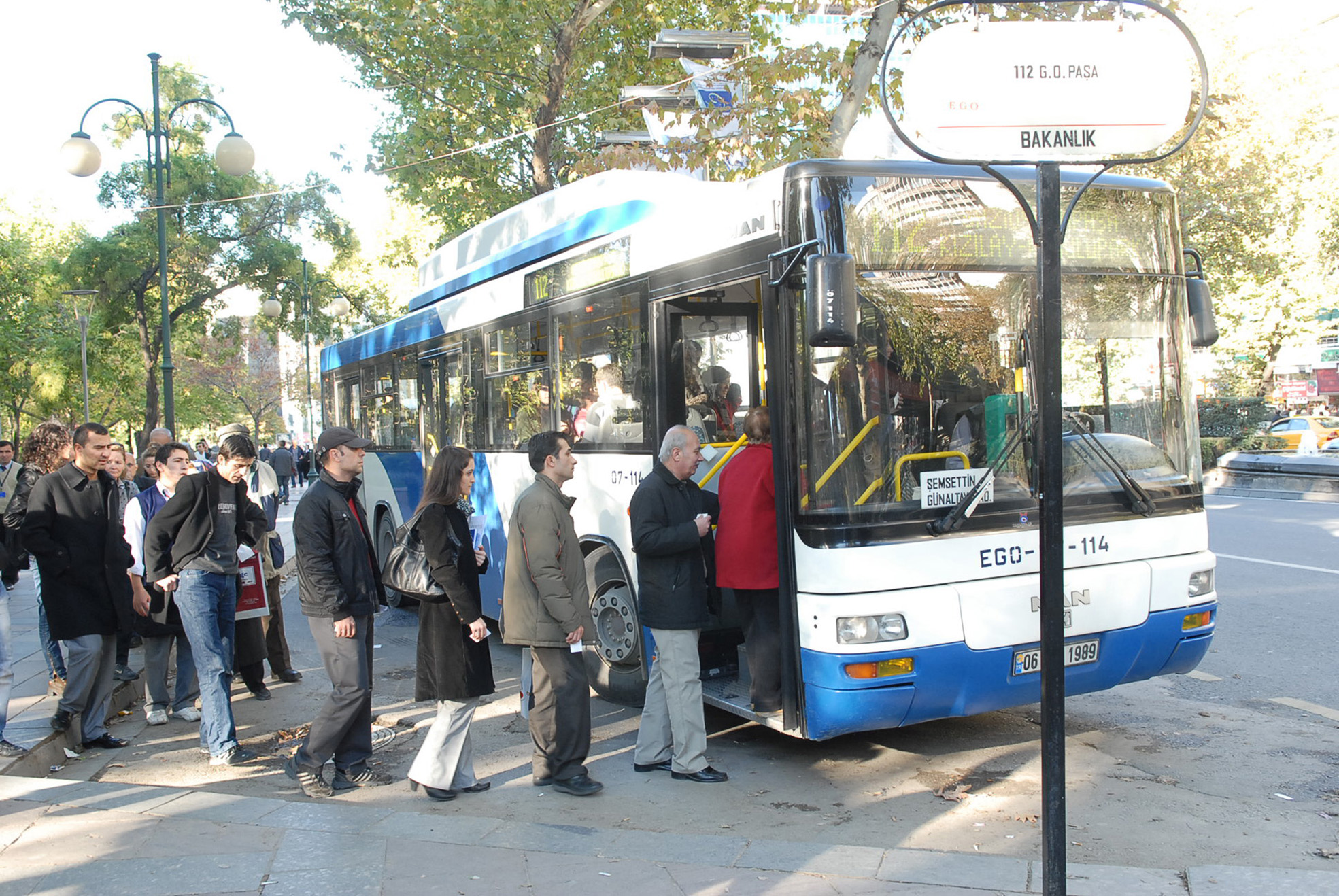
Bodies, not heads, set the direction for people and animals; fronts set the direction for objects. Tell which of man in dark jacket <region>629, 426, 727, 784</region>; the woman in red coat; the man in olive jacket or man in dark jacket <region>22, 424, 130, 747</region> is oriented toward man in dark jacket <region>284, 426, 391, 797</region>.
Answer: man in dark jacket <region>22, 424, 130, 747</region>

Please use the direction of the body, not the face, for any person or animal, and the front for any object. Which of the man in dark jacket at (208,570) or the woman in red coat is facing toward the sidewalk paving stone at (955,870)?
the man in dark jacket

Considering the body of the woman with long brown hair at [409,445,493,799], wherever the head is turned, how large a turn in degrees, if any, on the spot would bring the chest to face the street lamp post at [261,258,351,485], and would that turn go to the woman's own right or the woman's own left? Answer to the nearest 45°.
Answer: approximately 90° to the woman's own left

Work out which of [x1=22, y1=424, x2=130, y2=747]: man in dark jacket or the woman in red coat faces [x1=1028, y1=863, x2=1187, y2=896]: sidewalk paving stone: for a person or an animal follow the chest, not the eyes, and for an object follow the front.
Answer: the man in dark jacket

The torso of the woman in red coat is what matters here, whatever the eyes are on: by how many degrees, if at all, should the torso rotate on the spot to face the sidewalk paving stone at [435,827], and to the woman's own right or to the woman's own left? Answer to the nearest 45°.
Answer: approximately 135° to the woman's own left

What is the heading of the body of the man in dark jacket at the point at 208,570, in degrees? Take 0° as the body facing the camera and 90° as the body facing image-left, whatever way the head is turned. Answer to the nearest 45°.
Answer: approximately 315°

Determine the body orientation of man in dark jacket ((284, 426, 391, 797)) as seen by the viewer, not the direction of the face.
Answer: to the viewer's right

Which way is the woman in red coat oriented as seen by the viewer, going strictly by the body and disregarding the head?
away from the camera

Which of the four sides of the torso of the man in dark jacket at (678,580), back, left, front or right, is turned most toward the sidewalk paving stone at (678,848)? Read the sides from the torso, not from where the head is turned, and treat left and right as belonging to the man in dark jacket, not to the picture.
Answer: right

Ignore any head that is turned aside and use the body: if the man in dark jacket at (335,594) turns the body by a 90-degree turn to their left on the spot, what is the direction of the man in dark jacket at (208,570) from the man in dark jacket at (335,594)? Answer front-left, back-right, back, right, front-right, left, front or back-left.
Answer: front-left

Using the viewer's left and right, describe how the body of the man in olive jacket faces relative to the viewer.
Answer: facing to the right of the viewer

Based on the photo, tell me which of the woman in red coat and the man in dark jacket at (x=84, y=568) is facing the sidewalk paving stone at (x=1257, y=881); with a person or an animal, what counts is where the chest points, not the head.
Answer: the man in dark jacket

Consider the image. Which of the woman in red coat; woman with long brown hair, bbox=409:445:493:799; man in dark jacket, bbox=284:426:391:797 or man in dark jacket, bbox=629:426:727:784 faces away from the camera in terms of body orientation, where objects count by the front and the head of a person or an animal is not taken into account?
the woman in red coat

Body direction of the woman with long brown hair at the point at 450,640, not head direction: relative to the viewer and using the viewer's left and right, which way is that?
facing to the right of the viewer

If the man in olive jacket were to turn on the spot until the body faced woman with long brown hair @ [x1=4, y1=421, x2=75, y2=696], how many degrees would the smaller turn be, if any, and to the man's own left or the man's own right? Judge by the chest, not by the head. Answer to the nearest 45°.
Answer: approximately 135° to the man's own left

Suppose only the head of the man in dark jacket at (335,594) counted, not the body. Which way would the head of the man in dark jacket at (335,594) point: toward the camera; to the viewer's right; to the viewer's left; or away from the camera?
to the viewer's right

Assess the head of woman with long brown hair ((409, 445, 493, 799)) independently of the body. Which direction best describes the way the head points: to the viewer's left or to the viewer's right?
to the viewer's right
